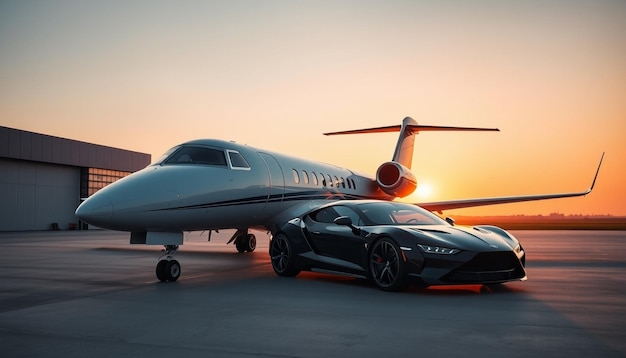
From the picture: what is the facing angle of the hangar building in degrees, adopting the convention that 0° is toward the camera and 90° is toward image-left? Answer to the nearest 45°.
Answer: approximately 315°

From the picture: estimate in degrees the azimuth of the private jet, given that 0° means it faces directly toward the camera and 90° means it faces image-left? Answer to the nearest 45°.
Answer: approximately 45°

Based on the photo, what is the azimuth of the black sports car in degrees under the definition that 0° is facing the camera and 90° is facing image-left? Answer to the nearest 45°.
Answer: approximately 315°

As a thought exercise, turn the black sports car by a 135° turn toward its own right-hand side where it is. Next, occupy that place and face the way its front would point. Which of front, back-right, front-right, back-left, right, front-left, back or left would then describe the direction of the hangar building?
front-right

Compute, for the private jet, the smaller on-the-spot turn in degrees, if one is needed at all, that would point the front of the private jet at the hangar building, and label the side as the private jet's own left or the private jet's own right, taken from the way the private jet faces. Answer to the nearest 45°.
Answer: approximately 90° to the private jet's own right

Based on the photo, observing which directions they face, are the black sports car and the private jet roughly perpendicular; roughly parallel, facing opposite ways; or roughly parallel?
roughly perpendicular
